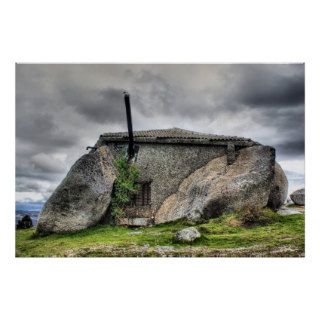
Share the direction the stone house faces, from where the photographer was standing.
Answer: facing the viewer

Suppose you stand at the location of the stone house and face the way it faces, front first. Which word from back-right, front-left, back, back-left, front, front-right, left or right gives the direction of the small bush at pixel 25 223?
right

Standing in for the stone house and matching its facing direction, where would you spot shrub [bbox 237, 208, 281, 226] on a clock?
The shrub is roughly at 10 o'clock from the stone house.

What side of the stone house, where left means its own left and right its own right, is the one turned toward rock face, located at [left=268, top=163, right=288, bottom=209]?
left

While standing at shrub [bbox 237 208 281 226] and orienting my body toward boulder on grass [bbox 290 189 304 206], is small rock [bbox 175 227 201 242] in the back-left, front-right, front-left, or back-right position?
back-left

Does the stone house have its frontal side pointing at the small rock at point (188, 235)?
yes
